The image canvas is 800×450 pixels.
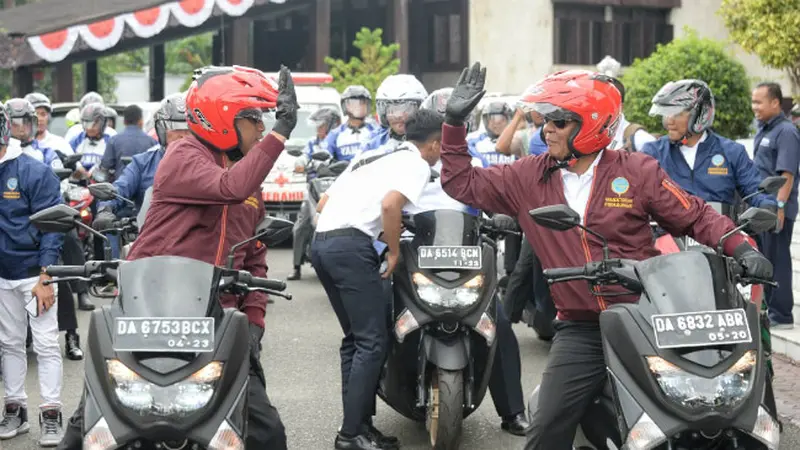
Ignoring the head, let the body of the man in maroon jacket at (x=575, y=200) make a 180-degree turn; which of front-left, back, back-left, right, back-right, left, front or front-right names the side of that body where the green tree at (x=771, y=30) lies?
front-left

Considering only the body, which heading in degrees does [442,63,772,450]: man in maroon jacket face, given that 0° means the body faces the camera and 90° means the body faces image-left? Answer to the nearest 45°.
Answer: approximately 45°

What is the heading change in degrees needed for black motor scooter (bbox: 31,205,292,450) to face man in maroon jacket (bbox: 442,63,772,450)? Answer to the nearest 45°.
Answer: approximately 135° to its left

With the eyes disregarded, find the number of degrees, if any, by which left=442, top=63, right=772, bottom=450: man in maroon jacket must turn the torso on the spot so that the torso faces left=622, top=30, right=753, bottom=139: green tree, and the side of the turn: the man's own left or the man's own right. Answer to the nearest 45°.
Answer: approximately 135° to the man's own right

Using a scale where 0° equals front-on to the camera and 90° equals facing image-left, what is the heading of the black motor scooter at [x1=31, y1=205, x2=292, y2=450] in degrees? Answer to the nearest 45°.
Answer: approximately 0°

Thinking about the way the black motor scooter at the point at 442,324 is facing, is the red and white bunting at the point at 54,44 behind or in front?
behind

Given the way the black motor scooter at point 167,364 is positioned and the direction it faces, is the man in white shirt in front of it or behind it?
behind

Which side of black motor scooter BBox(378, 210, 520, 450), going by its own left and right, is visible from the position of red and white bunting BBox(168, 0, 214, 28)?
back

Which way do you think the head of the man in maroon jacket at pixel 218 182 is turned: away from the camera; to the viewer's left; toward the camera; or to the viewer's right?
to the viewer's right

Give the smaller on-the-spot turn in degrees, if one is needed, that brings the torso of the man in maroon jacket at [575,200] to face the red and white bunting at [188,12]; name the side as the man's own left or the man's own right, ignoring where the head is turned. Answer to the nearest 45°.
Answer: approximately 135° to the man's own right

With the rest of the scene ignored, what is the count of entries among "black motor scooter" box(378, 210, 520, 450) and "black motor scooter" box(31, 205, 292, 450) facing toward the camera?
2

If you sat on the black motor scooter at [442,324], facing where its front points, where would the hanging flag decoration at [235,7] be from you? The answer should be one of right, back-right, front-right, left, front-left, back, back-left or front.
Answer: back

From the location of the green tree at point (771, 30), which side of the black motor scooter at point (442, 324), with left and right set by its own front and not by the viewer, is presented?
back
